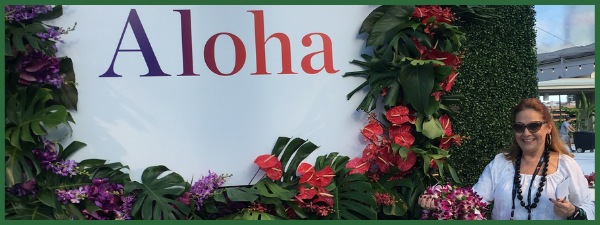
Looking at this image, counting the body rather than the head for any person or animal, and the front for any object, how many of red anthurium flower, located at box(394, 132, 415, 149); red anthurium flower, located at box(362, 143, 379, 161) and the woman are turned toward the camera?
3

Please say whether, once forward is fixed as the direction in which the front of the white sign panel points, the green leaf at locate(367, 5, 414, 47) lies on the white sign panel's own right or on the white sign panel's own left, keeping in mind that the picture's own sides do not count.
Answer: on the white sign panel's own left

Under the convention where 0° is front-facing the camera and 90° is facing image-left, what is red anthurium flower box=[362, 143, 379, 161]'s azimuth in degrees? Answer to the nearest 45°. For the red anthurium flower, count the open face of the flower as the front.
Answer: approximately 0°

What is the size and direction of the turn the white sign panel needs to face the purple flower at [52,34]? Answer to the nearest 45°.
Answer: approximately 90° to its right

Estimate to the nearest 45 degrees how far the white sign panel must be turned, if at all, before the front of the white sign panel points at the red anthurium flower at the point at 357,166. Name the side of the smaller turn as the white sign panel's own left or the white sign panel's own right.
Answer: approximately 90° to the white sign panel's own left

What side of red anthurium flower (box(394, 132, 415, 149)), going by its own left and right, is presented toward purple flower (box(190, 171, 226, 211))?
right

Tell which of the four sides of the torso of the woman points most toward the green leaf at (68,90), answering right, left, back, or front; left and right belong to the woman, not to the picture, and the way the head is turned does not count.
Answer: right

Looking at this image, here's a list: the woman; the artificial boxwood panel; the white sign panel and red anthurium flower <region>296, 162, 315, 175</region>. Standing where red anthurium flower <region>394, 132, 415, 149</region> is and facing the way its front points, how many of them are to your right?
2

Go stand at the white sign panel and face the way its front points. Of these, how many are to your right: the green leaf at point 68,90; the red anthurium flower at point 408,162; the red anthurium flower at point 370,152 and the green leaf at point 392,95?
1
